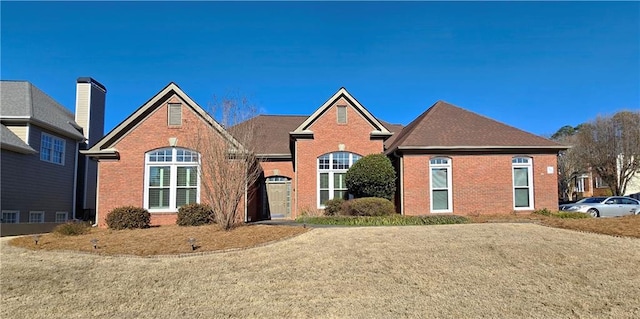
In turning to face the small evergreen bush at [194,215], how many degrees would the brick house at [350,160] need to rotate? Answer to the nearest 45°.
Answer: approximately 90° to its right

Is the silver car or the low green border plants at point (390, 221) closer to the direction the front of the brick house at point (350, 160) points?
the low green border plants

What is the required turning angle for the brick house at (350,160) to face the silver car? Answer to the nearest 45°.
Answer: approximately 90° to its left

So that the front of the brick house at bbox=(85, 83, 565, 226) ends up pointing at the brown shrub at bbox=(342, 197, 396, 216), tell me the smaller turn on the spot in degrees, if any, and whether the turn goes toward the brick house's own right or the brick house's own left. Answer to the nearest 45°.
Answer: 0° — it already faces it

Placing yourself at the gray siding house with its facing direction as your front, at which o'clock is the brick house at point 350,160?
The brick house is roughly at 9 o'clock from the gray siding house.

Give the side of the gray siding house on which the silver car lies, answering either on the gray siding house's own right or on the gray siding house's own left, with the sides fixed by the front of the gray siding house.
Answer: on the gray siding house's own left

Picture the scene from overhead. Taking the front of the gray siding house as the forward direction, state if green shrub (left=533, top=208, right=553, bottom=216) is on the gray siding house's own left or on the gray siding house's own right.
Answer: on the gray siding house's own left

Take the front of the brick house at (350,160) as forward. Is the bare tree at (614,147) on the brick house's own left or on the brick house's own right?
on the brick house's own left

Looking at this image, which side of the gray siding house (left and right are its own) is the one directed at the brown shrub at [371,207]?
left

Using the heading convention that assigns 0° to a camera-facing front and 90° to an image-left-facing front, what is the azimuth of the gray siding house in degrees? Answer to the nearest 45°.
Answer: approximately 45°

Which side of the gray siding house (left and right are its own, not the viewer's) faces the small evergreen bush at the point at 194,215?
left

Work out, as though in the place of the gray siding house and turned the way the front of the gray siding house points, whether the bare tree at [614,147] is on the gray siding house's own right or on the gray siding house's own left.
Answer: on the gray siding house's own left
